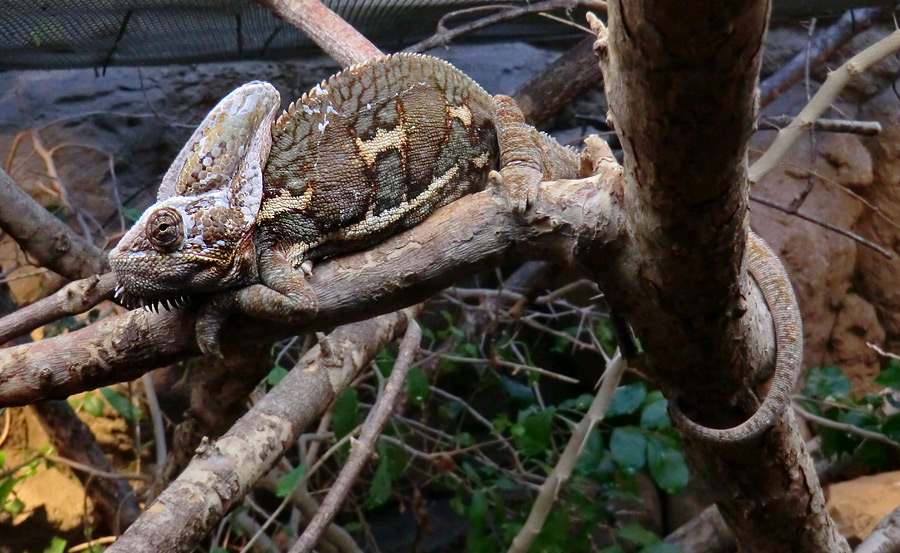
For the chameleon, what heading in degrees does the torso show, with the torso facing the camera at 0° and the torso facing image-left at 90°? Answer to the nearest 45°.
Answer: approximately 90°

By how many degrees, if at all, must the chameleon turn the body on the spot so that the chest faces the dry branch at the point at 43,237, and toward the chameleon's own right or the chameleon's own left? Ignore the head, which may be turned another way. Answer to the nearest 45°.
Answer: approximately 45° to the chameleon's own right

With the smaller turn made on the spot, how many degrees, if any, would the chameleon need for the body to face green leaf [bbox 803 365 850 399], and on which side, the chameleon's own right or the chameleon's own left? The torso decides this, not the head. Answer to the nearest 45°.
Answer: approximately 180°

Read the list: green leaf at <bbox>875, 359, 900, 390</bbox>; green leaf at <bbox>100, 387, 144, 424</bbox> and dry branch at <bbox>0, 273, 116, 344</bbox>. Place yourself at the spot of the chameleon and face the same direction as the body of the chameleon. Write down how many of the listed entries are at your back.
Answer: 1

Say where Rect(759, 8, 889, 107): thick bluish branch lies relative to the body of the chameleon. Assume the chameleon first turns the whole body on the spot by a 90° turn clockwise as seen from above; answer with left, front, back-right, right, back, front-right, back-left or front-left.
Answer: front-right

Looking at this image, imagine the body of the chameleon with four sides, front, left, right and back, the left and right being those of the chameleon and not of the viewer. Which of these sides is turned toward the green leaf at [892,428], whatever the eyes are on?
back

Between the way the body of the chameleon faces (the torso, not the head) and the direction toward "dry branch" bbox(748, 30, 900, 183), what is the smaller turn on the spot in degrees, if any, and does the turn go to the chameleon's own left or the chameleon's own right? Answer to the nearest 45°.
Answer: approximately 180°
